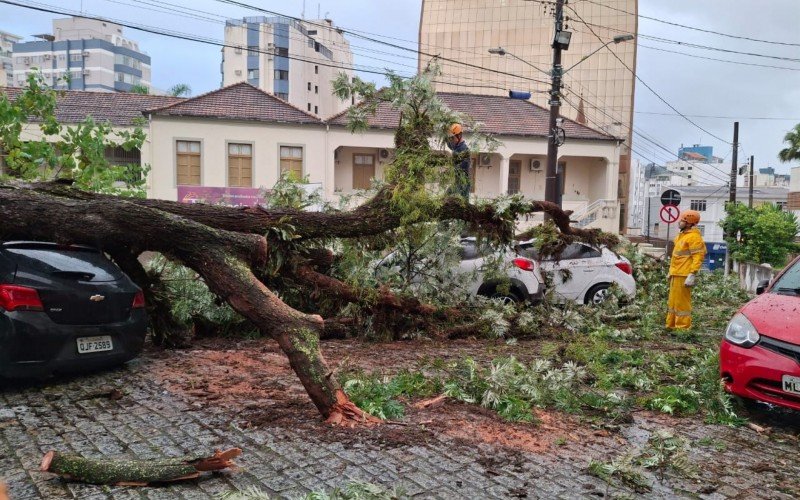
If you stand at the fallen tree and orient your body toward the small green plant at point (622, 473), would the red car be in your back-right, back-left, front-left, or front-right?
front-left

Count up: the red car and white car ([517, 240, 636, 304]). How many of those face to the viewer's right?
0

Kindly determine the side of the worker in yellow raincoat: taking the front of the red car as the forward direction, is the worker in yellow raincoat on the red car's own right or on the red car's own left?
on the red car's own right

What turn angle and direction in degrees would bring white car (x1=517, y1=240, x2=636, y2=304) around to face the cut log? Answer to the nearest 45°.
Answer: approximately 90° to its left

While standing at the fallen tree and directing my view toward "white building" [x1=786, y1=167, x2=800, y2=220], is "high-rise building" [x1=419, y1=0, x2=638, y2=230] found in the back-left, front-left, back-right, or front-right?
front-left

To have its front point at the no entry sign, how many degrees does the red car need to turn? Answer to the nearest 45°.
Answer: approximately 135° to its right

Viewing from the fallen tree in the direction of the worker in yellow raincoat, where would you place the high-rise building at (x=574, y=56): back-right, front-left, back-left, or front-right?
front-left

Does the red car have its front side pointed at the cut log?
yes

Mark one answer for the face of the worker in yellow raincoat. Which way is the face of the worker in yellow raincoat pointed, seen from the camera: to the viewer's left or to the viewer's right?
to the viewer's left

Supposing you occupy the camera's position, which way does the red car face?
facing the viewer and to the left of the viewer
